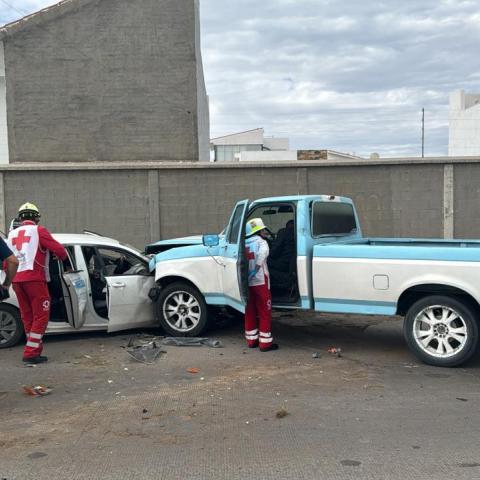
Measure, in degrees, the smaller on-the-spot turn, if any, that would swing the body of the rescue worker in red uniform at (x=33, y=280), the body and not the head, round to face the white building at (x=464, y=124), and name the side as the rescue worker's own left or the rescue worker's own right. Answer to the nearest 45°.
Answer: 0° — they already face it

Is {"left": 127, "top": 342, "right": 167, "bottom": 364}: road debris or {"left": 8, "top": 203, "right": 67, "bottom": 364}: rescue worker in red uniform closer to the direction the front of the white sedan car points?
the road debris

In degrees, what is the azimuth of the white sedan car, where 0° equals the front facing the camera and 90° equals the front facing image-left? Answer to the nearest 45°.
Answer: approximately 270°

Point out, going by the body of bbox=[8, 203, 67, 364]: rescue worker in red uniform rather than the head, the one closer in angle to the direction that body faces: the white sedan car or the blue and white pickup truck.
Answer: the white sedan car

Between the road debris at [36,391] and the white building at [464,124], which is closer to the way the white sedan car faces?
the white building

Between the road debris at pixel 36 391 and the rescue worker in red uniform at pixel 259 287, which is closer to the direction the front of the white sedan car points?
the rescue worker in red uniform
